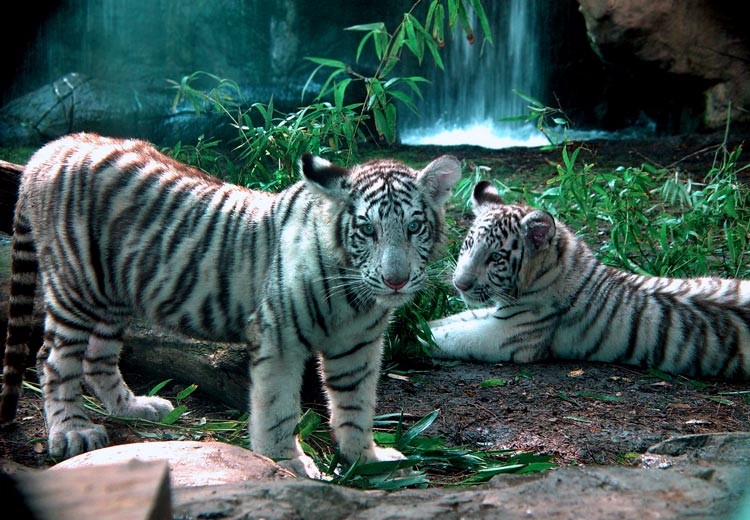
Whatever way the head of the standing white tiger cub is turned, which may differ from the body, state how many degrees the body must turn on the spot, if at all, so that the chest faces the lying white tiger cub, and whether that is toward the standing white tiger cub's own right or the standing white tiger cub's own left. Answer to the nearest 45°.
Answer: approximately 90° to the standing white tiger cub's own left

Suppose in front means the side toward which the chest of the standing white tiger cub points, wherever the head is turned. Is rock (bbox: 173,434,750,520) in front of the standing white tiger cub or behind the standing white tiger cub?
in front

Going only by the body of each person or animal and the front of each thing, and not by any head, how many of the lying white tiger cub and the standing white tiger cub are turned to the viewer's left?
1

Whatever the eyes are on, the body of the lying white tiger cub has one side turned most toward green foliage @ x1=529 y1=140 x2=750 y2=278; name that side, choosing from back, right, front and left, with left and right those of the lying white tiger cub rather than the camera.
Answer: right

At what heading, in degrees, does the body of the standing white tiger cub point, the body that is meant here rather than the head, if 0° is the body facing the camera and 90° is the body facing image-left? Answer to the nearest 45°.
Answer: approximately 315°

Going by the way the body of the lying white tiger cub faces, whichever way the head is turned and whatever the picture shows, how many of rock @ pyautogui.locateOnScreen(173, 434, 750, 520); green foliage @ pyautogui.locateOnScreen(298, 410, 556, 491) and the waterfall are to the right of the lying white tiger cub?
1

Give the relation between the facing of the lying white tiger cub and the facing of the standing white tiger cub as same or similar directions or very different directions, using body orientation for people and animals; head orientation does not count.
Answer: very different directions

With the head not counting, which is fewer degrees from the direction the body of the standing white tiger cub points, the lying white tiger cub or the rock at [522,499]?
the rock

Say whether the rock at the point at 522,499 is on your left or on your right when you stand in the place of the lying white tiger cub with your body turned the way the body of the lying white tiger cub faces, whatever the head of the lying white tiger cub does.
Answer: on your left

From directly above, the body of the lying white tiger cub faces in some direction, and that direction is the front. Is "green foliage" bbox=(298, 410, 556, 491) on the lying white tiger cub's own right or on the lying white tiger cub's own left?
on the lying white tiger cub's own left

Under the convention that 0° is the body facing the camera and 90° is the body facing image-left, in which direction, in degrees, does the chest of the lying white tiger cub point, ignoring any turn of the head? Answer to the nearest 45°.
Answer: approximately 90°

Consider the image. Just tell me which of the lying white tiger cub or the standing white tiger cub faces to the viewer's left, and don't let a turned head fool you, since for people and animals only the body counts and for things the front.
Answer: the lying white tiger cub
